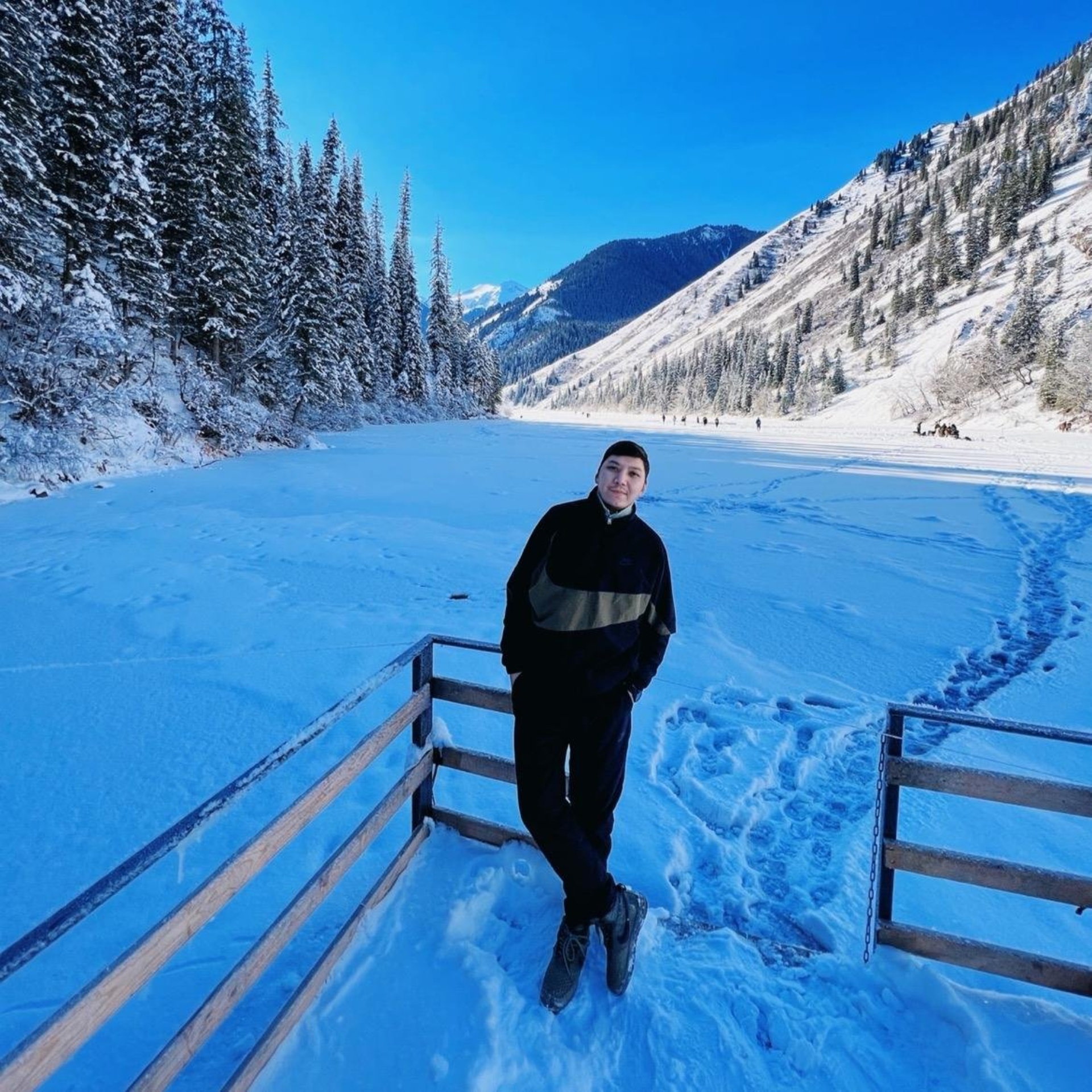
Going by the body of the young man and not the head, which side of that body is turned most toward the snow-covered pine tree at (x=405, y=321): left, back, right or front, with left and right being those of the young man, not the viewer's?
back

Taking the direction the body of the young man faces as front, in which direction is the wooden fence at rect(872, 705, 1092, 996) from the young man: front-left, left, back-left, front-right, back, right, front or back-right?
left

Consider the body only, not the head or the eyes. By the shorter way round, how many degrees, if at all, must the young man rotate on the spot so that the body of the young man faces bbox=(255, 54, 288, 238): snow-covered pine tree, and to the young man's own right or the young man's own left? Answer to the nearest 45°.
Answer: approximately 135° to the young man's own right

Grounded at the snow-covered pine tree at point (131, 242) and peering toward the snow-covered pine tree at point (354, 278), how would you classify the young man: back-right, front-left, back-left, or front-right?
back-right

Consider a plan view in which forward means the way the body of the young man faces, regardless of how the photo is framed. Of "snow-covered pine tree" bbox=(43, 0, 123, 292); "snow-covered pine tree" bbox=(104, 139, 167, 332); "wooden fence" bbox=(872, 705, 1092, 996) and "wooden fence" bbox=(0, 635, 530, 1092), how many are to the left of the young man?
1

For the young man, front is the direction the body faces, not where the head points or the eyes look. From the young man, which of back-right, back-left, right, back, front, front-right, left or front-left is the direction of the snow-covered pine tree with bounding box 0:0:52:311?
back-right

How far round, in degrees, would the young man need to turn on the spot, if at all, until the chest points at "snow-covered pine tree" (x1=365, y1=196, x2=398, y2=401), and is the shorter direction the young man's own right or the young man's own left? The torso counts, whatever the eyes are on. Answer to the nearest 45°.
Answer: approximately 180°

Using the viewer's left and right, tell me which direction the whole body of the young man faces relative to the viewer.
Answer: facing the viewer

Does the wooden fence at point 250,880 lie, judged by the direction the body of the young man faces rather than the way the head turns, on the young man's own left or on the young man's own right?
on the young man's own right

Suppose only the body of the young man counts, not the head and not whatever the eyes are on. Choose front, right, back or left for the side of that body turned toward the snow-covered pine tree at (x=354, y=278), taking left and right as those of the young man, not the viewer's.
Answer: back
